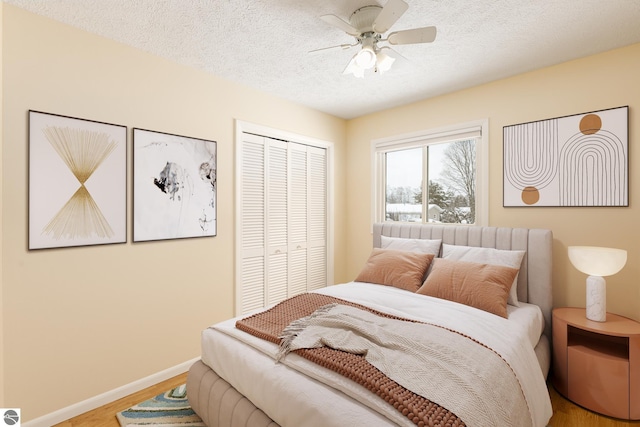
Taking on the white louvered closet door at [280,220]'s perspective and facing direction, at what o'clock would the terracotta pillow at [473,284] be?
The terracotta pillow is roughly at 12 o'clock from the white louvered closet door.

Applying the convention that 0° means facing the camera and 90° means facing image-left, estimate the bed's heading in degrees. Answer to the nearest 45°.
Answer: approximately 45°

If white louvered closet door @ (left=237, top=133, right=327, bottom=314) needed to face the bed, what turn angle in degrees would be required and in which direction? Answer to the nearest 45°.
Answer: approximately 45° to its right

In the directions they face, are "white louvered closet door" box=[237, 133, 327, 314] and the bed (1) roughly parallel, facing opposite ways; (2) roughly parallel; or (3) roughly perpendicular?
roughly perpendicular

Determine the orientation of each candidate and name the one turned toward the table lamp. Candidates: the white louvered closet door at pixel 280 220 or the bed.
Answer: the white louvered closet door

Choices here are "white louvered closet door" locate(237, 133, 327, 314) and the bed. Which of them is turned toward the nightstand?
the white louvered closet door

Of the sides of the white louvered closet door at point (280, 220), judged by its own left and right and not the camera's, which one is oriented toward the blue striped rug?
right

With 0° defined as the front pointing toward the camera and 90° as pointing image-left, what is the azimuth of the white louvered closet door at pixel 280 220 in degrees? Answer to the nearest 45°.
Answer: approximately 315°
